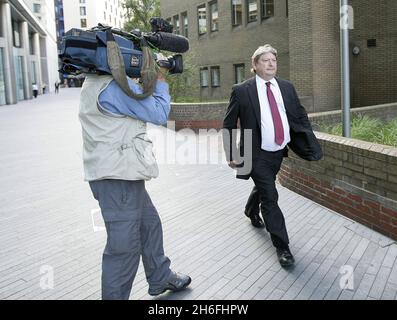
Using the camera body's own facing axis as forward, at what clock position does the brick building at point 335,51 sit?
The brick building is roughly at 10 o'clock from the camera body.

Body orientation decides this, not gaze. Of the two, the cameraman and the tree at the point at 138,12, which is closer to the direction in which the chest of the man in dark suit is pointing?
the cameraman

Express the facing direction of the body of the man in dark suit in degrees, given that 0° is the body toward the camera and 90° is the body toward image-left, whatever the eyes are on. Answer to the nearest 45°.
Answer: approximately 315°

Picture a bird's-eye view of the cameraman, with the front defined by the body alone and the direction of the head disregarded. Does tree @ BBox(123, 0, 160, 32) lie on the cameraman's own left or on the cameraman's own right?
on the cameraman's own left

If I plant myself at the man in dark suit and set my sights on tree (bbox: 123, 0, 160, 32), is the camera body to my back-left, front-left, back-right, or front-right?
back-left

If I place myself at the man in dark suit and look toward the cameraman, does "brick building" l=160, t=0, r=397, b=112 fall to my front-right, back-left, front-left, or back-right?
back-right

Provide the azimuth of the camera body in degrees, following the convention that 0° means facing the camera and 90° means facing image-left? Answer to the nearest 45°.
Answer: approximately 270°

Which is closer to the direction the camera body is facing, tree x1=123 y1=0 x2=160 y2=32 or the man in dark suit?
the man in dark suit
